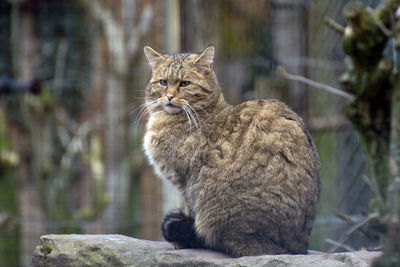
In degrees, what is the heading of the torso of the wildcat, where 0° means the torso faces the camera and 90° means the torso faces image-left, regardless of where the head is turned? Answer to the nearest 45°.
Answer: approximately 90°
